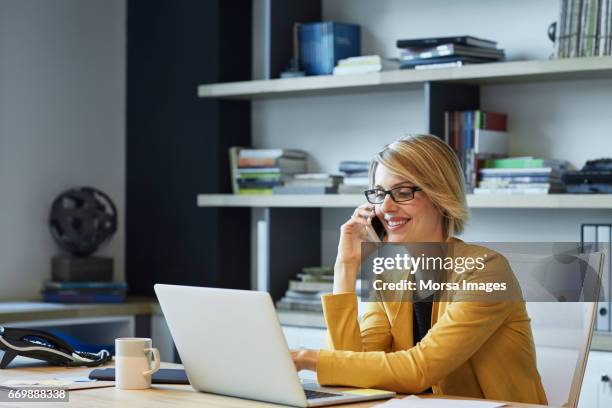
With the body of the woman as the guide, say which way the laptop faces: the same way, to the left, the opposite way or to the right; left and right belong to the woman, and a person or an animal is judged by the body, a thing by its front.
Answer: the opposite way

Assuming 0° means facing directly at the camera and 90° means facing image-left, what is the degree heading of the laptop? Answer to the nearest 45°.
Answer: approximately 225°

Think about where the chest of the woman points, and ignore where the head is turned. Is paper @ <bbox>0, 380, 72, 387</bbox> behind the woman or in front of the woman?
in front

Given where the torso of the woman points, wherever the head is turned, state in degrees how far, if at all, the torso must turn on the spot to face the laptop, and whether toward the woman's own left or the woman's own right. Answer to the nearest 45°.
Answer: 0° — they already face it

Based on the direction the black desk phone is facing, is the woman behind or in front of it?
in front

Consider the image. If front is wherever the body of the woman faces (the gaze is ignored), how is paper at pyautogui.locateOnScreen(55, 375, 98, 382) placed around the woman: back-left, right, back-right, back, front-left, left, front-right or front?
front-right

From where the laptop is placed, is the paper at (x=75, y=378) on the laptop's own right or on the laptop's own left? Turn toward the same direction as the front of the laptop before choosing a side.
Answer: on the laptop's own left
